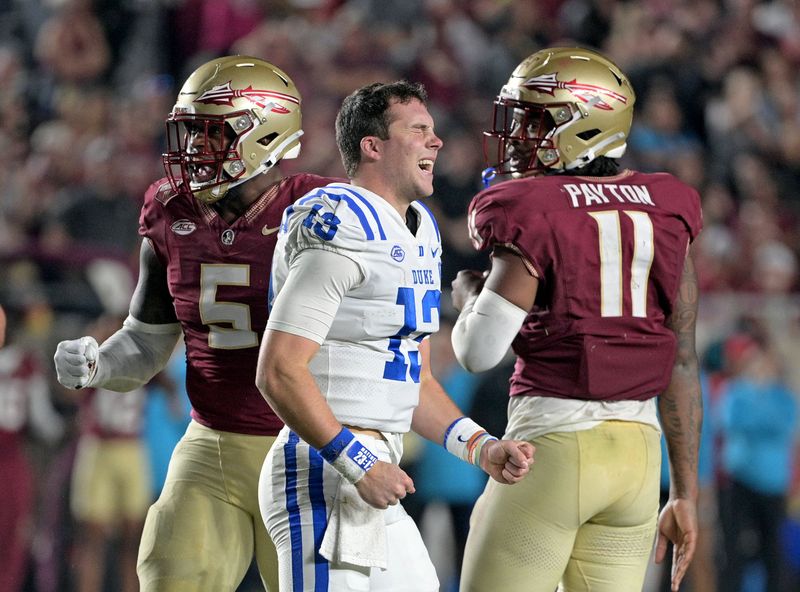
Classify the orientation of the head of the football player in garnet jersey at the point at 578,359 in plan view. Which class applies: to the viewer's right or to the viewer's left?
to the viewer's left

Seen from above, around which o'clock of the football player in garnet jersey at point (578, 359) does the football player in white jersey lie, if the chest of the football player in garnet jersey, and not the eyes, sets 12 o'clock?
The football player in white jersey is roughly at 9 o'clock from the football player in garnet jersey.

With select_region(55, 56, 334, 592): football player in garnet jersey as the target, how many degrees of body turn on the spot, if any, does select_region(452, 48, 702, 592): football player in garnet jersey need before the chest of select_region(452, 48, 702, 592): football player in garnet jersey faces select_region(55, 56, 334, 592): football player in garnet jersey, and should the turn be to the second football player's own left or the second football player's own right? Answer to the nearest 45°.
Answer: approximately 45° to the second football player's own left

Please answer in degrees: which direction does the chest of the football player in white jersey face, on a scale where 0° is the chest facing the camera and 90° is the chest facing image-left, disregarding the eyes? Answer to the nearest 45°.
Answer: approximately 315°

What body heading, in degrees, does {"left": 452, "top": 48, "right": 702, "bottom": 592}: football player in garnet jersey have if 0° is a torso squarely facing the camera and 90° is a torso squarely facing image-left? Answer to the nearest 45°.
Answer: approximately 135°

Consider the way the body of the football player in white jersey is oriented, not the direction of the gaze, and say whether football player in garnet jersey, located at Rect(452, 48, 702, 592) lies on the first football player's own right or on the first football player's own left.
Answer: on the first football player's own left
